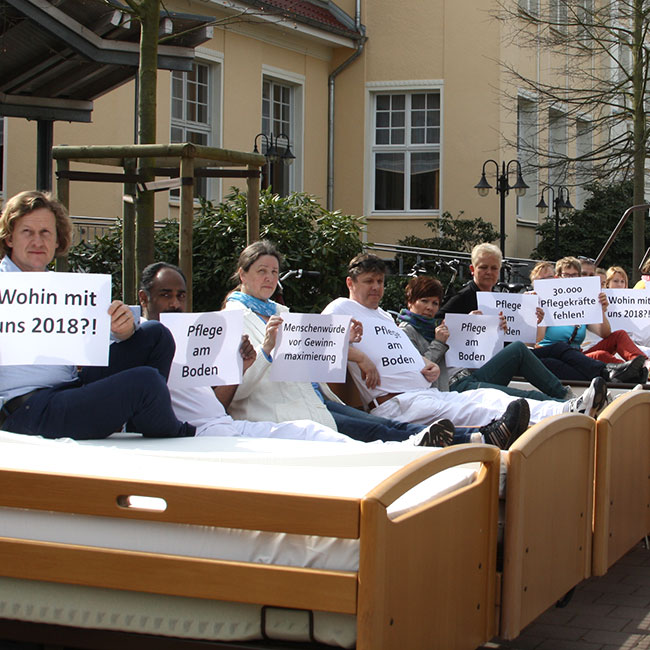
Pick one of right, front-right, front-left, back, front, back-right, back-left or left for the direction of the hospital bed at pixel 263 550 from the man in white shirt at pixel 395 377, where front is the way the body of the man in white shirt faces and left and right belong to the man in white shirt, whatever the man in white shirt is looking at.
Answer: front-right

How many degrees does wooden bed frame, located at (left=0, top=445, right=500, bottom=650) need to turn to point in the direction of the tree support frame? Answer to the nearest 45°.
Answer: approximately 135° to its left

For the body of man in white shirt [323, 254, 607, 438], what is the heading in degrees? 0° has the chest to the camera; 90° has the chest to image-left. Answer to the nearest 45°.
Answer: approximately 315°

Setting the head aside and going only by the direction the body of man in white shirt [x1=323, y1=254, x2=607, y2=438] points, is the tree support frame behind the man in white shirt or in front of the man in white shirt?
behind

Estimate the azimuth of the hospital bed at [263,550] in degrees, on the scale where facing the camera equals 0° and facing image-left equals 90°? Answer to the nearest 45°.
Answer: approximately 315°

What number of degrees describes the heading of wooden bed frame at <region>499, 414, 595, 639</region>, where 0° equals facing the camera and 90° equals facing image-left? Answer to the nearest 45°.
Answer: approximately 315°

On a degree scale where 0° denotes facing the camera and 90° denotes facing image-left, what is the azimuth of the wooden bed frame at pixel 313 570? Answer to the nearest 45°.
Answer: approximately 315°

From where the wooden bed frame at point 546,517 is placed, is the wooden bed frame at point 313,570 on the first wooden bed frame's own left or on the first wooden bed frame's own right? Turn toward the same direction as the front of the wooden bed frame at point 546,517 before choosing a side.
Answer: on the first wooden bed frame's own right

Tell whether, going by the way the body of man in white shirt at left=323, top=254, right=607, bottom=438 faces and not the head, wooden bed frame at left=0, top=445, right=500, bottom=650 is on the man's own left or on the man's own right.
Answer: on the man's own right

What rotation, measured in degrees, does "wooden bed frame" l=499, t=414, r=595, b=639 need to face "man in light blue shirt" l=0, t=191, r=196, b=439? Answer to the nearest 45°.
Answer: approximately 135° to its right

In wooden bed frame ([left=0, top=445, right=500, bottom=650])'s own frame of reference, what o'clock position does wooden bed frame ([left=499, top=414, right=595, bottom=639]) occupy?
wooden bed frame ([left=499, top=414, right=595, bottom=639]) is roughly at 9 o'clock from wooden bed frame ([left=0, top=445, right=500, bottom=650]).

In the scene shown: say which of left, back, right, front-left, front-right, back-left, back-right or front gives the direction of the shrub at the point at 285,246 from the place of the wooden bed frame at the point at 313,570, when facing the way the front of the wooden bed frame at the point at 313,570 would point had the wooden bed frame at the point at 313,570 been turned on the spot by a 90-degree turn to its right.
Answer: back-right
